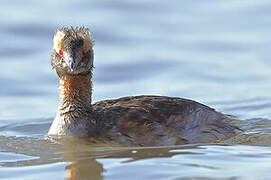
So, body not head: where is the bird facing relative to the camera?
to the viewer's left
